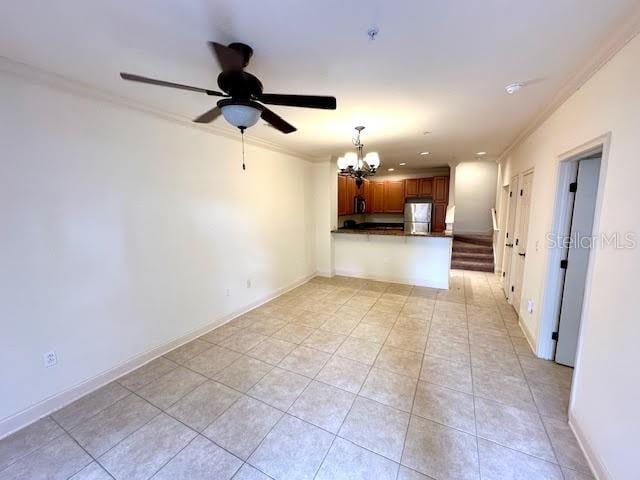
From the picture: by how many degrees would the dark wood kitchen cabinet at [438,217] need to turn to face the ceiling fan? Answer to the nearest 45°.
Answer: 0° — it already faces it

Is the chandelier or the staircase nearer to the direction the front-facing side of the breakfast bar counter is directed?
the chandelier

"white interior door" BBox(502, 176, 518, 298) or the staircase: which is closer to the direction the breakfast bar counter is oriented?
the white interior door

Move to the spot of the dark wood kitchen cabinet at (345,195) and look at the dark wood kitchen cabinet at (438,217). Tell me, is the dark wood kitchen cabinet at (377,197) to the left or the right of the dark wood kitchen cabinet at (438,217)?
left

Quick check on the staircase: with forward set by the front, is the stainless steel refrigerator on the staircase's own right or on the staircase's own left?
on the staircase's own right

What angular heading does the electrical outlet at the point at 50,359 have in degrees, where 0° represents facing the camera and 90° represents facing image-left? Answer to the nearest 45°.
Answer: approximately 315°

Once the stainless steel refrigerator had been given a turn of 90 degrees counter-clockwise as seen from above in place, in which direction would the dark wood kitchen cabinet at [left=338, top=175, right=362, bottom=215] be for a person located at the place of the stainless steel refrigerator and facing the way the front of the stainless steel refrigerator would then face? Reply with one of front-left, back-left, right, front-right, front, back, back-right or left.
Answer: back-right

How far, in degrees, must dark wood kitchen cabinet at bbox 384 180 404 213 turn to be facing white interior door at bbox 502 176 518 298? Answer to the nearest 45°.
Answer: approximately 45° to its left

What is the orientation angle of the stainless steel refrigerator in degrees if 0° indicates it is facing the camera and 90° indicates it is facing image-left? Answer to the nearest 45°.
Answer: approximately 0°

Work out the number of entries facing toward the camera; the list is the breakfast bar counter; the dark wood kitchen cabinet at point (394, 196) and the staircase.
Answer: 3

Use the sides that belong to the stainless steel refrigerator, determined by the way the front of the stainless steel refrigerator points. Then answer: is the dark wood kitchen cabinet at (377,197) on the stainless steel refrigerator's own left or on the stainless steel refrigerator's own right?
on the stainless steel refrigerator's own right

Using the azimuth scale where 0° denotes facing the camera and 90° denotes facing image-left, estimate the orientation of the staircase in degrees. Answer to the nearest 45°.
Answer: approximately 0°

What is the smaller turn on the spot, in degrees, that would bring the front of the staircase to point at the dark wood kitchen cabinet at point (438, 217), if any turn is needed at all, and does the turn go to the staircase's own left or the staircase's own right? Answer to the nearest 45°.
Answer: approximately 135° to the staircase's own right
